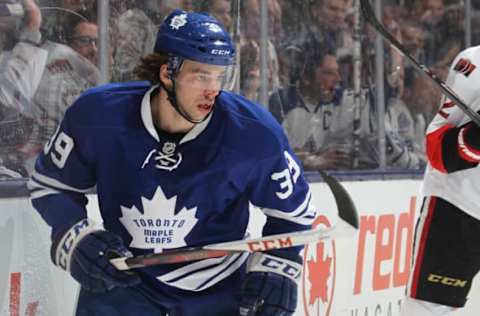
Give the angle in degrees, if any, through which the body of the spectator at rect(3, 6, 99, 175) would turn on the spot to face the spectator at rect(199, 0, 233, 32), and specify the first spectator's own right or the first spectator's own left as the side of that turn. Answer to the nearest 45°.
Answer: approximately 90° to the first spectator's own left

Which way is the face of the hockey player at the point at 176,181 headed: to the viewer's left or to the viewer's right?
to the viewer's right

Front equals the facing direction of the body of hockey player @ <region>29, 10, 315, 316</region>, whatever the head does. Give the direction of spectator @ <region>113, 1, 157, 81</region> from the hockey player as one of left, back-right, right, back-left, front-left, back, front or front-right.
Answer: back

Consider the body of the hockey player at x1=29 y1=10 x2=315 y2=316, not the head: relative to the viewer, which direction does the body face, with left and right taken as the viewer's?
facing the viewer

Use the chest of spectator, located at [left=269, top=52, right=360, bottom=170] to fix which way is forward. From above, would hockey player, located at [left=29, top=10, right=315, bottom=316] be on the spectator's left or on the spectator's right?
on the spectator's right
